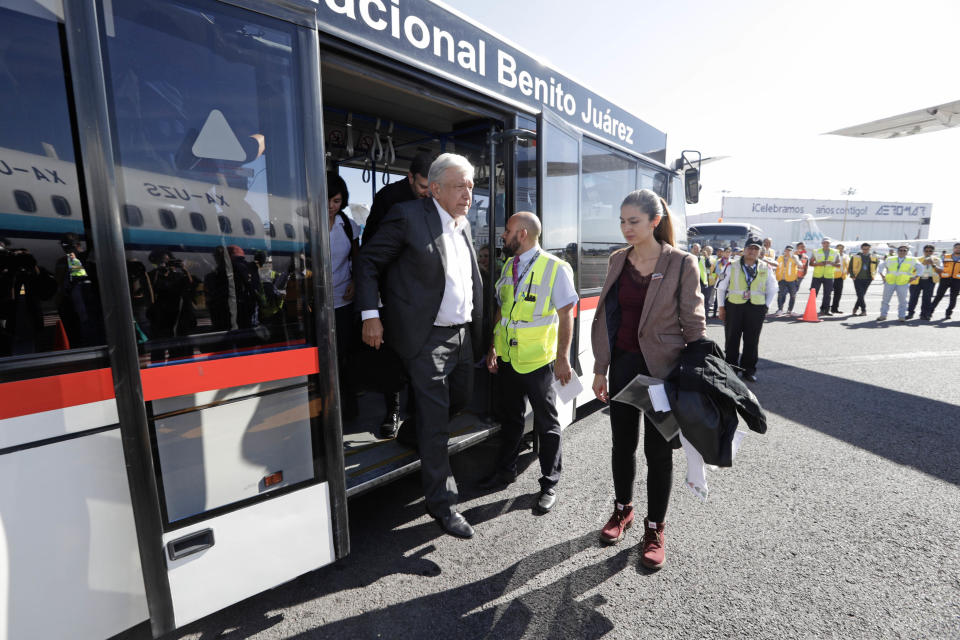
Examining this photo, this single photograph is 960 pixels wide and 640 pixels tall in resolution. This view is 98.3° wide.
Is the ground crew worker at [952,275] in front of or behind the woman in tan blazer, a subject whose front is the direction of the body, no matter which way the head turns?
behind

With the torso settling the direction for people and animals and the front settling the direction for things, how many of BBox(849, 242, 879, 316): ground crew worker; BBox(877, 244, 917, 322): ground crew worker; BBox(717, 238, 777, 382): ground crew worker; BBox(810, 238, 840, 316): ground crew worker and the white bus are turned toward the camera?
4

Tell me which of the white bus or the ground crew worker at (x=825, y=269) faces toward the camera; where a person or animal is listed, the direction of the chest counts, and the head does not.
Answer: the ground crew worker

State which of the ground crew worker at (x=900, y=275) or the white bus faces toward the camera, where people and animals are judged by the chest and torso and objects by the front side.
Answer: the ground crew worker

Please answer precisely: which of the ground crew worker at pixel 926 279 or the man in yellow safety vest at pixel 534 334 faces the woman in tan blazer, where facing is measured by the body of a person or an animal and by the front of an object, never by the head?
the ground crew worker

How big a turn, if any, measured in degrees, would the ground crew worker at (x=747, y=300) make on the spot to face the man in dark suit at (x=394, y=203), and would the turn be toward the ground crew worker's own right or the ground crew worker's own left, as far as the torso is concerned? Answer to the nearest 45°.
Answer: approximately 45° to the ground crew worker's own right

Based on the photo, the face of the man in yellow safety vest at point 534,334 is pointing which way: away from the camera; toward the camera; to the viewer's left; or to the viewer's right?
to the viewer's left

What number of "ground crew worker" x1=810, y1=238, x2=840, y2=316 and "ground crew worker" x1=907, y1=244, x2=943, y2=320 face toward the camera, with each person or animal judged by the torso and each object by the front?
2

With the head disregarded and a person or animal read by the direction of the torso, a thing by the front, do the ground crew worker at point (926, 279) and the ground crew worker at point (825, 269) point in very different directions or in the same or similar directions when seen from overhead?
same or similar directions

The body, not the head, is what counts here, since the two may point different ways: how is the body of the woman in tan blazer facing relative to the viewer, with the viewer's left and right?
facing the viewer and to the left of the viewer

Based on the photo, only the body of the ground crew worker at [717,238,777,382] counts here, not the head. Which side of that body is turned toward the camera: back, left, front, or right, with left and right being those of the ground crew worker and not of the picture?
front

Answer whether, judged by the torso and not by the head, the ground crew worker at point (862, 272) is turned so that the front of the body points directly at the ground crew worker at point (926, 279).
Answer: no

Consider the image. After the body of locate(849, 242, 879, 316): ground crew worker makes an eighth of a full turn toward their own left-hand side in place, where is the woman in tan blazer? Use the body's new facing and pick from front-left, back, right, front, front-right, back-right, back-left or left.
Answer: front-right

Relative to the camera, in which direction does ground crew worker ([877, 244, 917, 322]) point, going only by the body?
toward the camera

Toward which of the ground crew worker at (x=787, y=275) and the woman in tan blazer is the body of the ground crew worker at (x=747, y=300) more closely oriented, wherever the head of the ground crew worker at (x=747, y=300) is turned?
the woman in tan blazer

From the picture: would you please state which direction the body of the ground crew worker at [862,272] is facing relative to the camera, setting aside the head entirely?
toward the camera

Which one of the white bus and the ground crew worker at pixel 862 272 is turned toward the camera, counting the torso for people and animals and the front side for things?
the ground crew worker

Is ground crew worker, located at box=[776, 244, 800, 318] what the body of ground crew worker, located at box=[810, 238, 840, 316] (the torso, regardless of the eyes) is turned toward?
no
